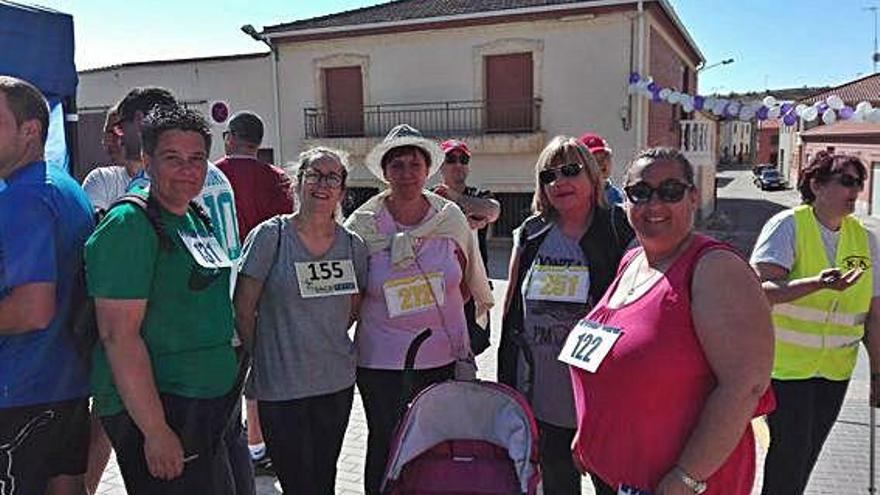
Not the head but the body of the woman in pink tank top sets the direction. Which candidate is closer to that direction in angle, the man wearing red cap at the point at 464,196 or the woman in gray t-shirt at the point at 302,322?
the woman in gray t-shirt

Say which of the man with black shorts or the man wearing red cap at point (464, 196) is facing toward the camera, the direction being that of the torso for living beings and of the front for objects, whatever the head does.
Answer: the man wearing red cap

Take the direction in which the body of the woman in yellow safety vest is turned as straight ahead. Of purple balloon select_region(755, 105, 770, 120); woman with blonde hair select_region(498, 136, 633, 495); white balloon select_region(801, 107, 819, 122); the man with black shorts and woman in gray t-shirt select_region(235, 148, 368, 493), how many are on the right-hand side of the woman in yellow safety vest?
3

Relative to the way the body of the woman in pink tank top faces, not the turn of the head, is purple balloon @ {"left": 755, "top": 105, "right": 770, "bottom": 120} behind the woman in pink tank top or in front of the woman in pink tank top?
behind

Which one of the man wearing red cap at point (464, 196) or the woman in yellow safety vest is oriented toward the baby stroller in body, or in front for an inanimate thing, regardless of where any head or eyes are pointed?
the man wearing red cap

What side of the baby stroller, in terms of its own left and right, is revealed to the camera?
front

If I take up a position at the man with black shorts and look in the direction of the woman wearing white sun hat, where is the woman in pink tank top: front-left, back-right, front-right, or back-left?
front-right

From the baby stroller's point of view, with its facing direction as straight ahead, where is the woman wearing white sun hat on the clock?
The woman wearing white sun hat is roughly at 5 o'clock from the baby stroller.

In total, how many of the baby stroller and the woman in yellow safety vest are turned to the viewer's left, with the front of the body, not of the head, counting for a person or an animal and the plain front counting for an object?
0

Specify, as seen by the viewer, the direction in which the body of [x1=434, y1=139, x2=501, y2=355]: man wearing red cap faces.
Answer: toward the camera

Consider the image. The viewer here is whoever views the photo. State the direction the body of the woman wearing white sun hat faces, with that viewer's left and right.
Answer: facing the viewer

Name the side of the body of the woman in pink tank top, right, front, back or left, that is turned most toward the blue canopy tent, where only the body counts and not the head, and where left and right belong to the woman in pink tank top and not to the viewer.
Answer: right

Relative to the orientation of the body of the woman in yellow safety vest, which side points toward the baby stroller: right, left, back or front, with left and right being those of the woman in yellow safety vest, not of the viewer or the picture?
right

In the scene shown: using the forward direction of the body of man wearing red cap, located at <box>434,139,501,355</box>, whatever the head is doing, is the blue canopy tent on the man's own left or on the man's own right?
on the man's own right

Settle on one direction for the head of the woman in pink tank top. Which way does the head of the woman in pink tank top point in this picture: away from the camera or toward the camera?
toward the camera
